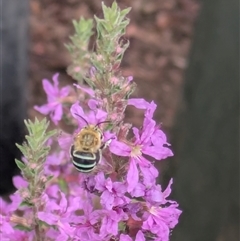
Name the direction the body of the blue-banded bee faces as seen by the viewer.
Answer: away from the camera
